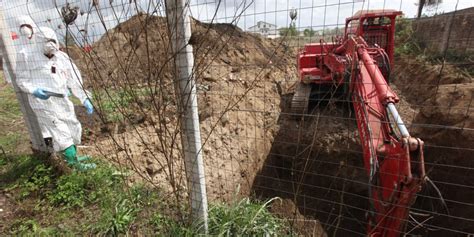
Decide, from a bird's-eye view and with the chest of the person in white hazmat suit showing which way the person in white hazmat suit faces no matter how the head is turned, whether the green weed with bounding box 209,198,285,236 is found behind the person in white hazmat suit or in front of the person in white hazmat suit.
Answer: in front

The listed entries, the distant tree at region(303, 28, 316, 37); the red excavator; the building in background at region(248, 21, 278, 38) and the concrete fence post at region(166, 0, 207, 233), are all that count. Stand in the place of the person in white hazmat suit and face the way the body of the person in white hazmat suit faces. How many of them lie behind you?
0

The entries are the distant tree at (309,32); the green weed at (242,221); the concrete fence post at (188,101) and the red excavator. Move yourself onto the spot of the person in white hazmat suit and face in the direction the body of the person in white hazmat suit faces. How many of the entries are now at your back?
0

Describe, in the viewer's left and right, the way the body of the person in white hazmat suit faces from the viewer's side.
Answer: facing the viewer and to the right of the viewer

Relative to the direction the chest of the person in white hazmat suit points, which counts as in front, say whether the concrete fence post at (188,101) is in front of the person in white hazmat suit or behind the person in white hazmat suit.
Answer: in front

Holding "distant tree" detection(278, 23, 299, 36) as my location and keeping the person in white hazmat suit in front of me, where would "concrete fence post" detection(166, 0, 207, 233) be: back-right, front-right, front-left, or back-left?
front-left

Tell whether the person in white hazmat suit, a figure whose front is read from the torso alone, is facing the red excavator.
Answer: yes

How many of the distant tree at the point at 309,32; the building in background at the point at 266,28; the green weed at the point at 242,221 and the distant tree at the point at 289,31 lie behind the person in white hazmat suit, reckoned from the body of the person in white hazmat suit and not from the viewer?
0

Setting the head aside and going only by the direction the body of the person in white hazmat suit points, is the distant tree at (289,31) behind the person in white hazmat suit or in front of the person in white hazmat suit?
in front
